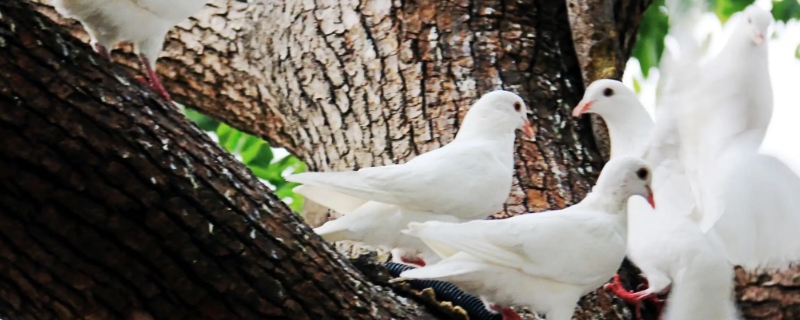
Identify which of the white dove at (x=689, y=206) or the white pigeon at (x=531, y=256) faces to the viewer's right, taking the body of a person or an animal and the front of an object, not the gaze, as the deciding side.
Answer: the white pigeon

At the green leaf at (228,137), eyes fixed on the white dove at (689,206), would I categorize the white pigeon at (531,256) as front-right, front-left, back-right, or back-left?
front-right

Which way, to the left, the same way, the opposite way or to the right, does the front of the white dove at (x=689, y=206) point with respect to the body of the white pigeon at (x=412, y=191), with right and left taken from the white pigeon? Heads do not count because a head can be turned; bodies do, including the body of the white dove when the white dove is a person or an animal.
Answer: the opposite way

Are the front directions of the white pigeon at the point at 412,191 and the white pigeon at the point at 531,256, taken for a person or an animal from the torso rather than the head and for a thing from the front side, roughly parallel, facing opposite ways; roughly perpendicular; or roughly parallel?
roughly parallel

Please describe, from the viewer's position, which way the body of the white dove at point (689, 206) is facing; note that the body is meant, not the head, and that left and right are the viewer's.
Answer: facing to the left of the viewer

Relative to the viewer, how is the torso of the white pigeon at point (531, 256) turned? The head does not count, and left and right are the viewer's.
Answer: facing to the right of the viewer

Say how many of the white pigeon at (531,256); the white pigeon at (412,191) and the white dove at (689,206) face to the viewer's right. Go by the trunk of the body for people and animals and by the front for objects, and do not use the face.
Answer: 2

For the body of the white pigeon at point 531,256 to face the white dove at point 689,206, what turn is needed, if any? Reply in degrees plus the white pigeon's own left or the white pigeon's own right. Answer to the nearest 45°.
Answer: approximately 45° to the white pigeon's own left

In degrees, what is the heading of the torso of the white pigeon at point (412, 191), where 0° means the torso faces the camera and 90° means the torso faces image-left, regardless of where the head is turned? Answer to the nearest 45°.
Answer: approximately 270°
